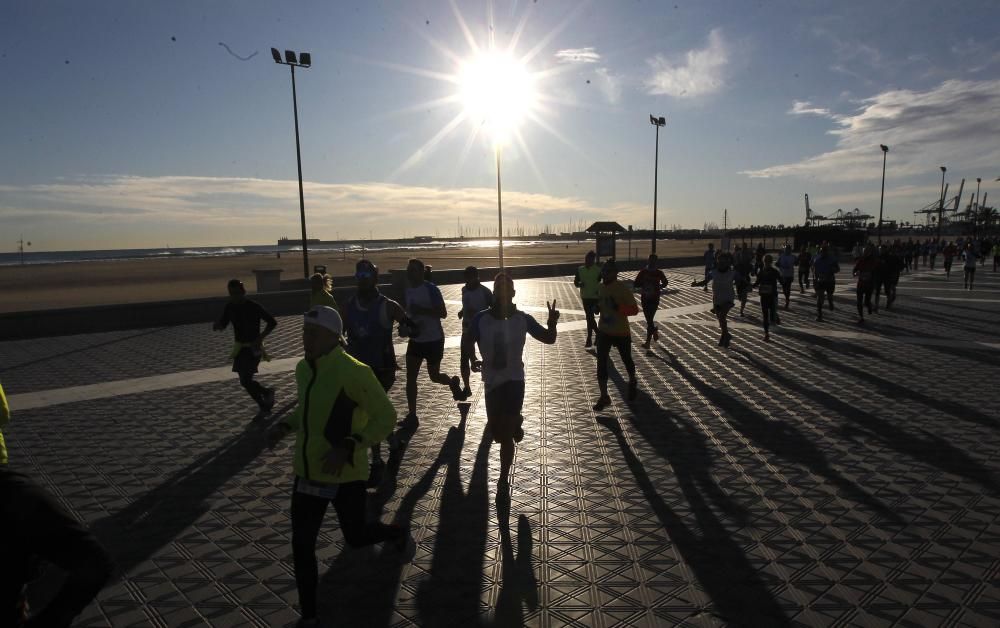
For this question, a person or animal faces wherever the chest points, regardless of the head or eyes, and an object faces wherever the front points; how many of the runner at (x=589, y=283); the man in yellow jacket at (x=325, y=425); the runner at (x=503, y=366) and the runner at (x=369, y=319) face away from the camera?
0

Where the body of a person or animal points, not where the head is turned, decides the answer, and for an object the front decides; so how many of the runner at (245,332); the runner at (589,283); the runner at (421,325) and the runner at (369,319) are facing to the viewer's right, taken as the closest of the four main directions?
0

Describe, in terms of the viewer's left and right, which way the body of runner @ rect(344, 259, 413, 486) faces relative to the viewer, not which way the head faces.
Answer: facing the viewer and to the left of the viewer

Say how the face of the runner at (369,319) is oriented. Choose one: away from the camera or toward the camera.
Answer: toward the camera

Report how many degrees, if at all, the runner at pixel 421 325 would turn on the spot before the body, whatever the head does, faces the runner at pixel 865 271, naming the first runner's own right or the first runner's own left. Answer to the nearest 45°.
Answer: approximately 180°

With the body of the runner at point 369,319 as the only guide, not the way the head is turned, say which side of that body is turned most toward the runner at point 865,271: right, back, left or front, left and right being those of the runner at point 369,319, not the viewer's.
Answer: back

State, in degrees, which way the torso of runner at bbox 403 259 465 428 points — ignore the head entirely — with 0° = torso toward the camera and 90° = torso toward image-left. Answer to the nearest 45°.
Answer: approximately 45°

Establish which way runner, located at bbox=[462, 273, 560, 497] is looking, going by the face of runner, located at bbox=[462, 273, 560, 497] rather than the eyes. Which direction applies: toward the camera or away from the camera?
toward the camera

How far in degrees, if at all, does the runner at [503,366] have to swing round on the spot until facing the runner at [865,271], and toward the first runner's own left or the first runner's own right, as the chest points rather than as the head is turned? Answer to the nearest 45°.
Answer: approximately 135° to the first runner's own left

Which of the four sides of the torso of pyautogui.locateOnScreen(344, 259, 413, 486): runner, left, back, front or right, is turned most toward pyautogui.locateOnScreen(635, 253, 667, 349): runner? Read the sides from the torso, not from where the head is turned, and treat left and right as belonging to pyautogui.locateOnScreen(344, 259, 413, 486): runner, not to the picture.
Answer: back

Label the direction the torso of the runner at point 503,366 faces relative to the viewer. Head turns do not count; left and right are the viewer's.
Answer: facing the viewer

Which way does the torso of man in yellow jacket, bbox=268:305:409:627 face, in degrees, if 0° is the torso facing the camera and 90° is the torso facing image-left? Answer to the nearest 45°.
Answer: approximately 45°

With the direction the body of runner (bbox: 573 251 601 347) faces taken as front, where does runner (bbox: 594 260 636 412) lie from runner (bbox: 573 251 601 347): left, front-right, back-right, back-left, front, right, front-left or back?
front-left

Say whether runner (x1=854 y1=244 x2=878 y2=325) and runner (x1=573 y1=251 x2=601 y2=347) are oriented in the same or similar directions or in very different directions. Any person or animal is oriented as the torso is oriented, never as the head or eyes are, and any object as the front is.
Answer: same or similar directions

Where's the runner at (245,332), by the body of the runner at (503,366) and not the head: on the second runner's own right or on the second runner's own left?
on the second runner's own right

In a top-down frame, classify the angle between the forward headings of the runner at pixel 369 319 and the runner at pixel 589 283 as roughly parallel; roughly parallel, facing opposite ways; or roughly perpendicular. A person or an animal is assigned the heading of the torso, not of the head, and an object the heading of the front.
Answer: roughly parallel

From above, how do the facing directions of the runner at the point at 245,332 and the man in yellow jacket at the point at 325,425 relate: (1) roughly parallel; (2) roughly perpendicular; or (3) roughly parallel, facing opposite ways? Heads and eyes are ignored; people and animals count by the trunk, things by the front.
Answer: roughly parallel
